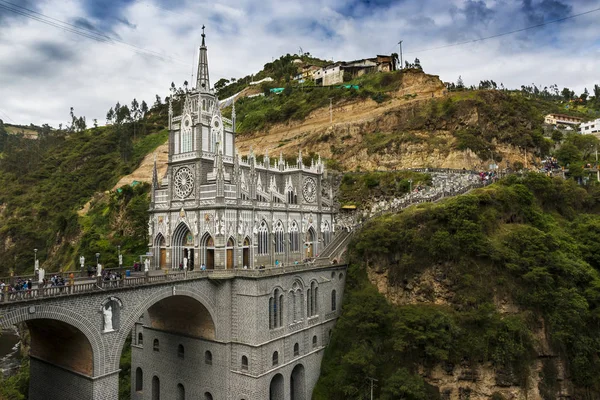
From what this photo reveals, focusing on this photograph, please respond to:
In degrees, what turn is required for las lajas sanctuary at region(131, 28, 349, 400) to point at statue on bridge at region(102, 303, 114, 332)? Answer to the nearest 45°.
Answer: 0° — it already faces it

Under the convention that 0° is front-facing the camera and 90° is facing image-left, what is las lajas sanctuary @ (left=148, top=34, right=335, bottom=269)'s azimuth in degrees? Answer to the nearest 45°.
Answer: approximately 45°
